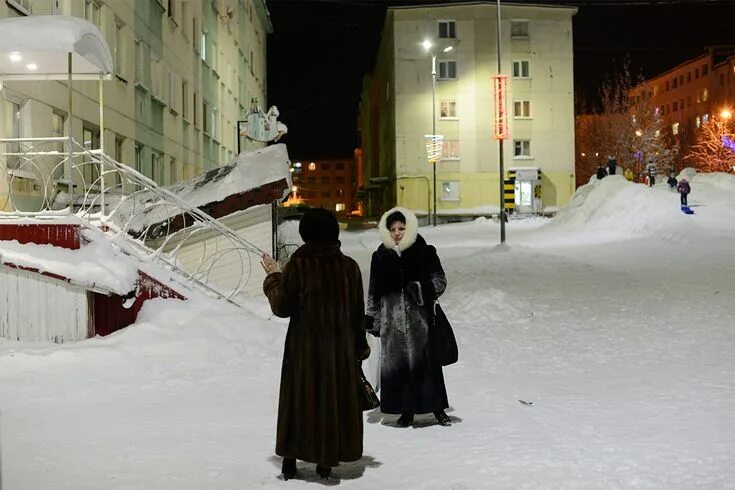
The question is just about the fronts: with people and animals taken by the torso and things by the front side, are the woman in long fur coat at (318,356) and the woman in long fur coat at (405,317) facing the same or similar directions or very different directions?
very different directions

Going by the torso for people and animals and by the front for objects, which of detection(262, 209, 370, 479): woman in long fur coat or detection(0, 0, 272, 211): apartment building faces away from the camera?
the woman in long fur coat

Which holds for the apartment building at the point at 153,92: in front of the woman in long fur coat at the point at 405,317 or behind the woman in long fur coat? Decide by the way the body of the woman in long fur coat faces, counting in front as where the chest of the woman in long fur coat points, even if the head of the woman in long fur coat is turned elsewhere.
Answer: behind

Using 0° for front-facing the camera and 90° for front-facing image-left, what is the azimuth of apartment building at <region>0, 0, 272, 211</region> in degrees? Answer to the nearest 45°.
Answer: approximately 315°

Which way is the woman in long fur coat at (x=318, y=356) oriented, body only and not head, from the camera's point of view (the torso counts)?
away from the camera
